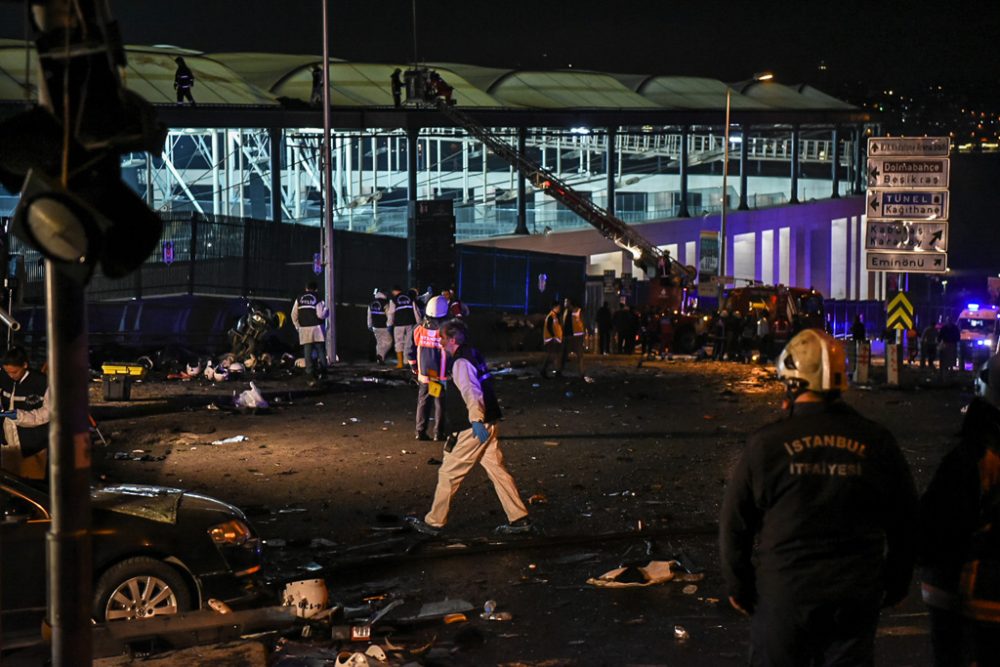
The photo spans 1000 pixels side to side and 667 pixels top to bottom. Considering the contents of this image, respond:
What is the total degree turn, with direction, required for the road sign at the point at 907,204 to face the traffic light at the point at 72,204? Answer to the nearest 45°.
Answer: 0° — it already faces it

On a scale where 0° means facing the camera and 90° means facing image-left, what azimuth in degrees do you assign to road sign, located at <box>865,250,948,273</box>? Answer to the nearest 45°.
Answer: approximately 0°

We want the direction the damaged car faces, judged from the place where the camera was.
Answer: facing to the right of the viewer

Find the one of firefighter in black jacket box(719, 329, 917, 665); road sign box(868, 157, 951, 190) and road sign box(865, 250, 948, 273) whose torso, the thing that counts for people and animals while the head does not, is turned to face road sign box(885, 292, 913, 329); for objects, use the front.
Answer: the firefighter in black jacket

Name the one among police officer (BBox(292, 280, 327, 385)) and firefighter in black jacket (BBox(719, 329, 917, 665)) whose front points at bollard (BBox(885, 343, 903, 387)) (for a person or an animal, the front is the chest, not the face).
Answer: the firefighter in black jacket
